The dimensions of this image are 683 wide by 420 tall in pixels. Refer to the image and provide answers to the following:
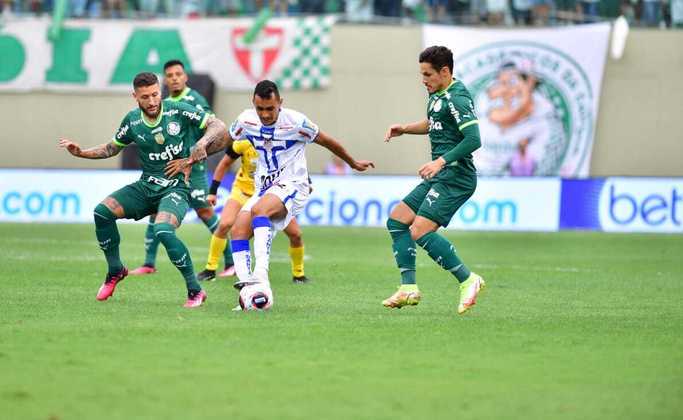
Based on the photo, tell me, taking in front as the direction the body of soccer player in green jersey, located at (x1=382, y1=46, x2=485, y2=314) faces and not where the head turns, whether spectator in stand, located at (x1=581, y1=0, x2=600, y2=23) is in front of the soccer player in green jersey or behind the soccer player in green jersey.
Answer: behind

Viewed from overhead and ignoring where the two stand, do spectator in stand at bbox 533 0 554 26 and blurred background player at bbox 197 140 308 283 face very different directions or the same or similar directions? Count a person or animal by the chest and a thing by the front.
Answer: same or similar directions

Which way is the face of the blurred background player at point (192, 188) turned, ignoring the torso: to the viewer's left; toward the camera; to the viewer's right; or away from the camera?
toward the camera

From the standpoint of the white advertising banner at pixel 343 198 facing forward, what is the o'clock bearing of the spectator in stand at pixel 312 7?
The spectator in stand is roughly at 6 o'clock from the white advertising banner.

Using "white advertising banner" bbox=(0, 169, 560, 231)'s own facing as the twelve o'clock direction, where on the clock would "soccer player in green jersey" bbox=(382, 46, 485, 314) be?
The soccer player in green jersey is roughly at 12 o'clock from the white advertising banner.

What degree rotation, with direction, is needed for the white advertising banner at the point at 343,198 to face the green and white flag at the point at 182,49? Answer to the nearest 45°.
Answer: approximately 135° to its right

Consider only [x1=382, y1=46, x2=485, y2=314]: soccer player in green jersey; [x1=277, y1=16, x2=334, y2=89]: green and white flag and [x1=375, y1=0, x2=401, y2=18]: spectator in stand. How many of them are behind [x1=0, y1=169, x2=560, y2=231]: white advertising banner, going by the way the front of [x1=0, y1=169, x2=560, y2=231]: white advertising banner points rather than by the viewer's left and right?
2

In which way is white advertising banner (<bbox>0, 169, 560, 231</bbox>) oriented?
toward the camera

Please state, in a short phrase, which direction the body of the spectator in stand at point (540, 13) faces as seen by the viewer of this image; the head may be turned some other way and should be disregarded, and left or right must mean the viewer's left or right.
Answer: facing the viewer

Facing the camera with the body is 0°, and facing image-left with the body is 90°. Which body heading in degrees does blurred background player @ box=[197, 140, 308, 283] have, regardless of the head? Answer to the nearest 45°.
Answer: approximately 0°
